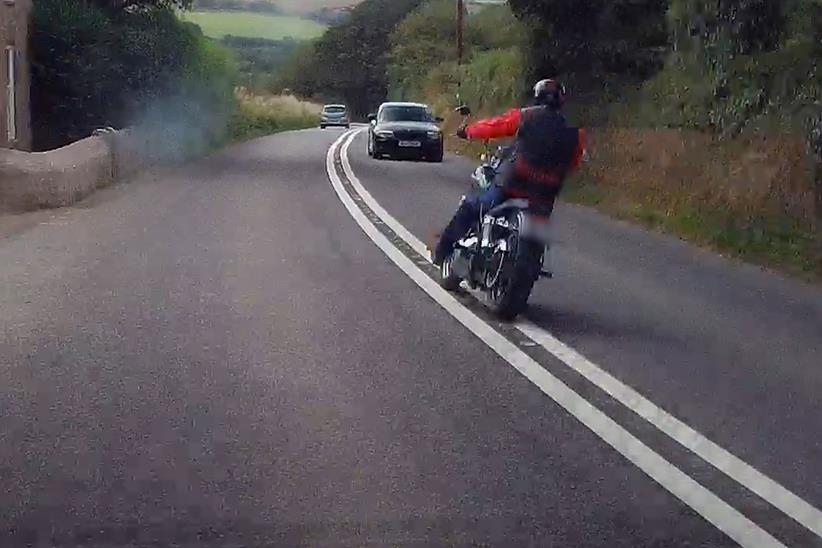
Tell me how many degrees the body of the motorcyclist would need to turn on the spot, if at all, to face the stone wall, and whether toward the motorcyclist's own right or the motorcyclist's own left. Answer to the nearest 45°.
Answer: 0° — they already face it

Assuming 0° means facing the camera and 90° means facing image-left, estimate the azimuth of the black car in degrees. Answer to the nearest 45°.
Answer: approximately 0°

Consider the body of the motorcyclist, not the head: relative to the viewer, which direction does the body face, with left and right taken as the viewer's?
facing away from the viewer and to the left of the viewer

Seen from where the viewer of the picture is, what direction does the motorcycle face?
facing away from the viewer and to the left of the viewer

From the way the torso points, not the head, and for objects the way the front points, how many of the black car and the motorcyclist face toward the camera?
1

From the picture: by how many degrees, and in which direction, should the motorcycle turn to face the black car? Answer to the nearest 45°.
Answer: approximately 45° to its right

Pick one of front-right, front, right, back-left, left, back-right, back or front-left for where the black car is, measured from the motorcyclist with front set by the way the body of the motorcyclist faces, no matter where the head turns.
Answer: front-right
